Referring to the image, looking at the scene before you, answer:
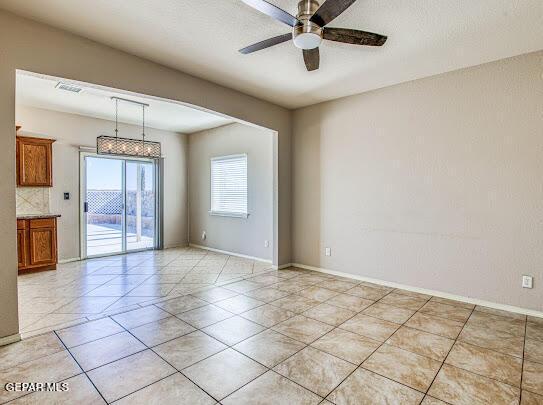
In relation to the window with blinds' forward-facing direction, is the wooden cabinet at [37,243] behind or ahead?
ahead

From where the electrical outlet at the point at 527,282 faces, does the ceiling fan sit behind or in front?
in front

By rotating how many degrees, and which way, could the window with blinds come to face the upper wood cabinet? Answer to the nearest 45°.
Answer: approximately 45° to its right

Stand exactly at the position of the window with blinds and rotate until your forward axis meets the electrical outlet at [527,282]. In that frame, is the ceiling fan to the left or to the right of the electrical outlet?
right

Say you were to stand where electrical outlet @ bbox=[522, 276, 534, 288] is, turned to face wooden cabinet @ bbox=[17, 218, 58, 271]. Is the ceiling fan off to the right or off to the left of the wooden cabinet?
left

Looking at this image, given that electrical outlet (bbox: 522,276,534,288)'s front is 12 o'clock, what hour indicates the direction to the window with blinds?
The window with blinds is roughly at 3 o'clock from the electrical outlet.

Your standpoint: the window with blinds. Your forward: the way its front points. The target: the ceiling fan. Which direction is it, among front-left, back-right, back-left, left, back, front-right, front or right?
front-left

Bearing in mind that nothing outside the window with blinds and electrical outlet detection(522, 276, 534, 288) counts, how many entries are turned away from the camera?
0
